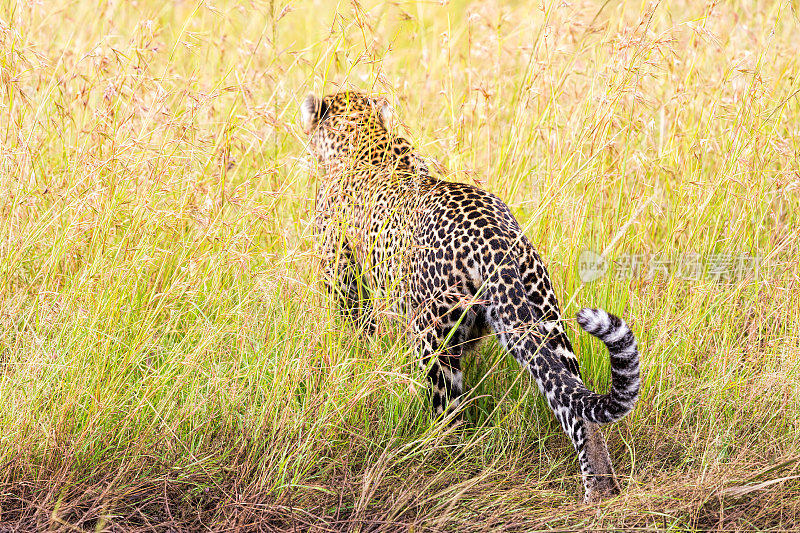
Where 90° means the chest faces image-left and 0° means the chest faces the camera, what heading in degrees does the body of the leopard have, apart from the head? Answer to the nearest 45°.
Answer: approximately 135°
